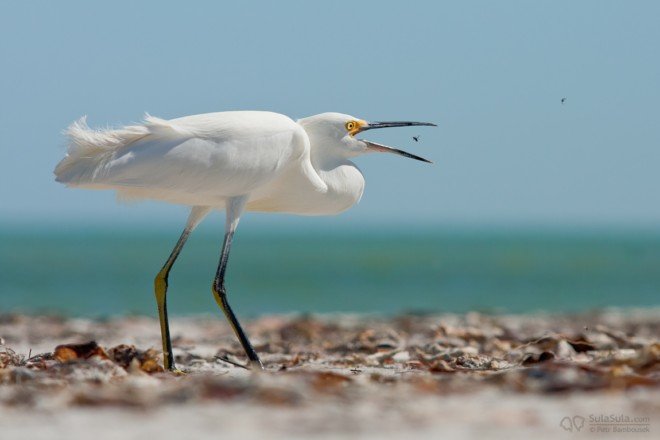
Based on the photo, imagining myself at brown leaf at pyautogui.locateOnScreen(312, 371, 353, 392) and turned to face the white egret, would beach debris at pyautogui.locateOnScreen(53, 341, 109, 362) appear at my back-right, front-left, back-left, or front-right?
front-left

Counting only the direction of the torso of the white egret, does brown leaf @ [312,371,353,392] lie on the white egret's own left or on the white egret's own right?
on the white egret's own right

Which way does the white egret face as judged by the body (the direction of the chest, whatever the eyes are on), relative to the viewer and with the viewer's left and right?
facing to the right of the viewer
